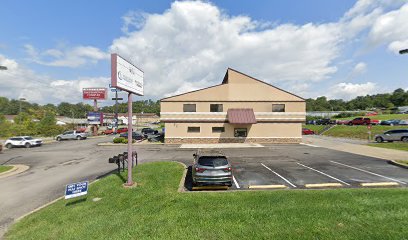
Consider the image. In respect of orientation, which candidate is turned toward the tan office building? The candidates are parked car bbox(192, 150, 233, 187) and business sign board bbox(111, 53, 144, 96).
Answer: the parked car

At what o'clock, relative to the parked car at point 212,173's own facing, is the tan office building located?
The tan office building is roughly at 12 o'clock from the parked car.

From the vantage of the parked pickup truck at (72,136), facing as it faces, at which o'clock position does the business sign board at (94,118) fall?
The business sign board is roughly at 4 o'clock from the parked pickup truck.

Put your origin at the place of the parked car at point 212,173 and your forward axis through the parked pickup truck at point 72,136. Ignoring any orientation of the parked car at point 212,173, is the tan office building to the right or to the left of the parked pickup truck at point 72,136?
right

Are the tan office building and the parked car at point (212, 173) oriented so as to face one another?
yes

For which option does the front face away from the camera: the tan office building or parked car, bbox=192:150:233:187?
the parked car

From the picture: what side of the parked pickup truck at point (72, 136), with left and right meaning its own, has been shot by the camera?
left

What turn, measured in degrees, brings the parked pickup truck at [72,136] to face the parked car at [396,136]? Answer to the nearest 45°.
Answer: approximately 135° to its left

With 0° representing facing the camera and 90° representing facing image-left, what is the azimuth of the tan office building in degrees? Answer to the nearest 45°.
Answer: approximately 0°

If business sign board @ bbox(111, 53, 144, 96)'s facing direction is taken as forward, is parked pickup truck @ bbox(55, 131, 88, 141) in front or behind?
behind

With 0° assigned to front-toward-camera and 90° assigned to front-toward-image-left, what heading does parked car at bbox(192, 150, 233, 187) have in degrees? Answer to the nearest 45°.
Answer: approximately 180°
